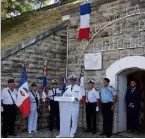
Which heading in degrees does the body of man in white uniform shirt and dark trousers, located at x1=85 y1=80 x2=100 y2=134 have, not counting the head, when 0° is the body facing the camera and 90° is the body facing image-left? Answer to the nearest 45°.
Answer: approximately 45°

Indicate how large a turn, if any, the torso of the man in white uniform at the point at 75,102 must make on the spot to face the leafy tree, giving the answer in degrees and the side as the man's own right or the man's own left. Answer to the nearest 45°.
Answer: approximately 135° to the man's own right

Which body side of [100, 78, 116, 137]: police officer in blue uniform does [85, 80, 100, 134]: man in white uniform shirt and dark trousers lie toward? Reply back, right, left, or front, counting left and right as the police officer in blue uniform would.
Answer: right

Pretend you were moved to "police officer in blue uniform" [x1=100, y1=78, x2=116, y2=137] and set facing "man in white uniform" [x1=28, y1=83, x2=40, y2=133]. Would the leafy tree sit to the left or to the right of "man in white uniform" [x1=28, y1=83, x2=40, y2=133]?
right

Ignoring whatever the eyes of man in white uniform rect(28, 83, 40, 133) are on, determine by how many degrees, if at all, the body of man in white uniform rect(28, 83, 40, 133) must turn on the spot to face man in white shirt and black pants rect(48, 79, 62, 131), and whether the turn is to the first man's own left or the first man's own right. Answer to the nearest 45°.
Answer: approximately 90° to the first man's own left

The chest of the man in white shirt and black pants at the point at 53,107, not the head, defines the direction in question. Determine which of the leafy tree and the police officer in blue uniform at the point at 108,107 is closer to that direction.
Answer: the police officer in blue uniform

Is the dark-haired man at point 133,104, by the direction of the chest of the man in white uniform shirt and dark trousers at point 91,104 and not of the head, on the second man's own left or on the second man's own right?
on the second man's own left

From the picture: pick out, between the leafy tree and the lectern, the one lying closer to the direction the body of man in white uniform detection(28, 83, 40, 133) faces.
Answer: the lectern

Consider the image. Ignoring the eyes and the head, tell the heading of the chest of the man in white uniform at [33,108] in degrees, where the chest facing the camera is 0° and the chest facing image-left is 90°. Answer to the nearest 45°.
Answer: approximately 315°

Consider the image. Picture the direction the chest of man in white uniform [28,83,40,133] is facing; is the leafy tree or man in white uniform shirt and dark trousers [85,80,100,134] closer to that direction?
the man in white uniform shirt and dark trousers
